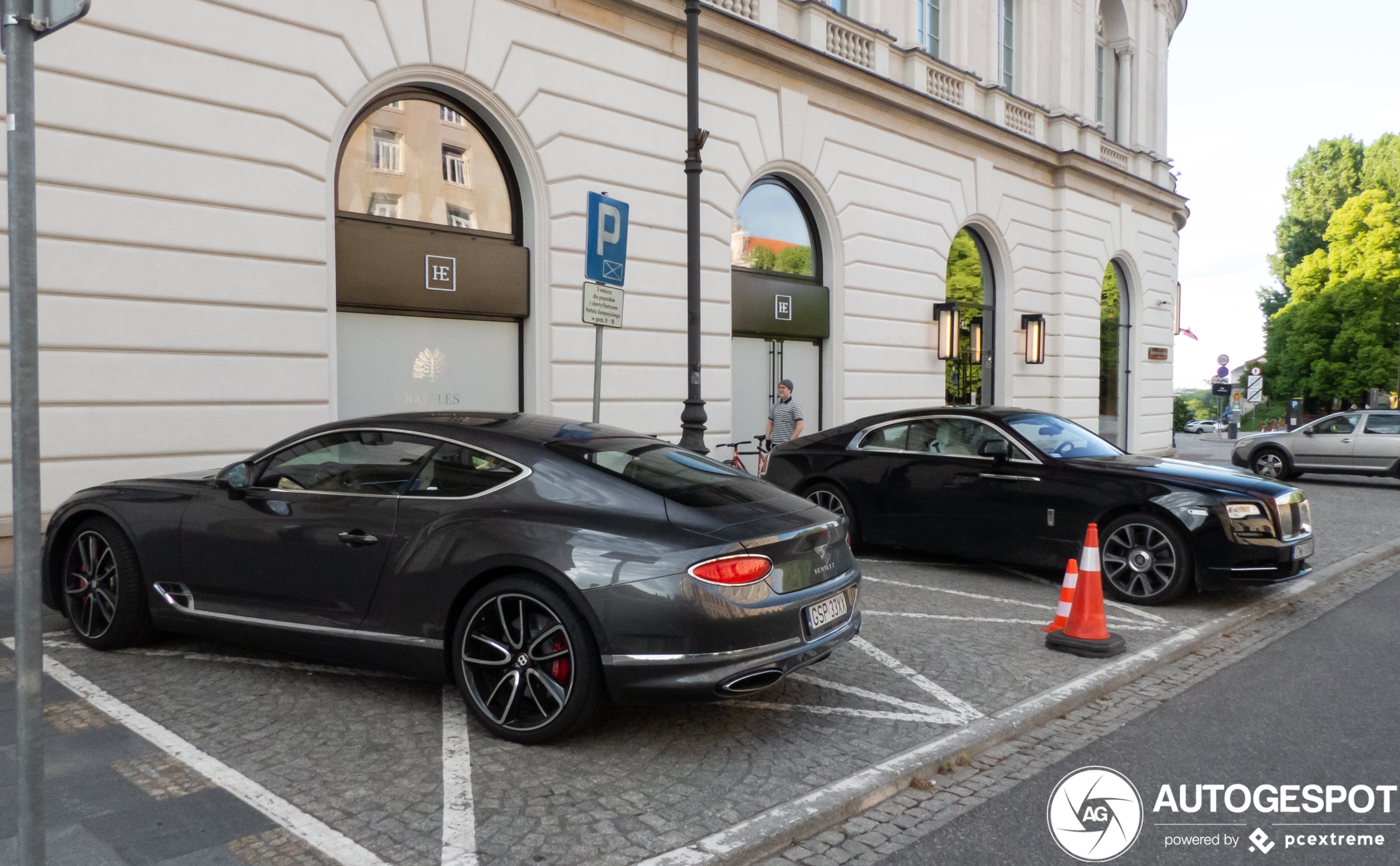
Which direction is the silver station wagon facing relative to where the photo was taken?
to the viewer's left

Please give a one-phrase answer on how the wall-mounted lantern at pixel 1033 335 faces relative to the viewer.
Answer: facing the viewer and to the right of the viewer

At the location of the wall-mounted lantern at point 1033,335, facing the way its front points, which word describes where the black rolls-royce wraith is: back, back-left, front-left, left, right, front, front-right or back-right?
front-right

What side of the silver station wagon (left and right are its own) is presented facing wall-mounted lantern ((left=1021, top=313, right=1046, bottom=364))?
front

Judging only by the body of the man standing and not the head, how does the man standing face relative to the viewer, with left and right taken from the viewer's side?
facing the viewer and to the left of the viewer

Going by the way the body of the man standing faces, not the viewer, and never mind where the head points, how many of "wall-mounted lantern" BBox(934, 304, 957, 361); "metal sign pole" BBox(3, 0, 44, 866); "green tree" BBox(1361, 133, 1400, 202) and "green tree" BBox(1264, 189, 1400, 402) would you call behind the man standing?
3

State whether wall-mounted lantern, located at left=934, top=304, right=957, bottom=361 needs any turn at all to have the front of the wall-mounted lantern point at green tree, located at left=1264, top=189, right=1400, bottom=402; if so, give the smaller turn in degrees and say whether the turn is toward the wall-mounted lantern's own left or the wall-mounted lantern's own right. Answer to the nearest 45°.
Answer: approximately 90° to the wall-mounted lantern's own left

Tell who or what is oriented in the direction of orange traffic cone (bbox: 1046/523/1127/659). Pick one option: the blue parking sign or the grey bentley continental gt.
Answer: the blue parking sign

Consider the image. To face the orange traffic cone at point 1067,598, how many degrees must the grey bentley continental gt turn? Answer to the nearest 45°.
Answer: approximately 135° to its right

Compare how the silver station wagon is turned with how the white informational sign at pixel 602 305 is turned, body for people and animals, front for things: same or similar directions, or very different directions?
very different directions

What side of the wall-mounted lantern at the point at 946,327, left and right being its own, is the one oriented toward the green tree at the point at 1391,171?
left

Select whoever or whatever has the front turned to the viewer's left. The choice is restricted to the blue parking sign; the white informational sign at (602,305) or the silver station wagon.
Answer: the silver station wagon

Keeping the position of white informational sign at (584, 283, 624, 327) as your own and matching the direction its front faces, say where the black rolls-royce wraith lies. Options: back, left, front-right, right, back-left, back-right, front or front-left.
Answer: front-left

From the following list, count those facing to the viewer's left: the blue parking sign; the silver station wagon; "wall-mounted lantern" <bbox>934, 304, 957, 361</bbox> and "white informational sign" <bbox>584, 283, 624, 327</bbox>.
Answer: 1
